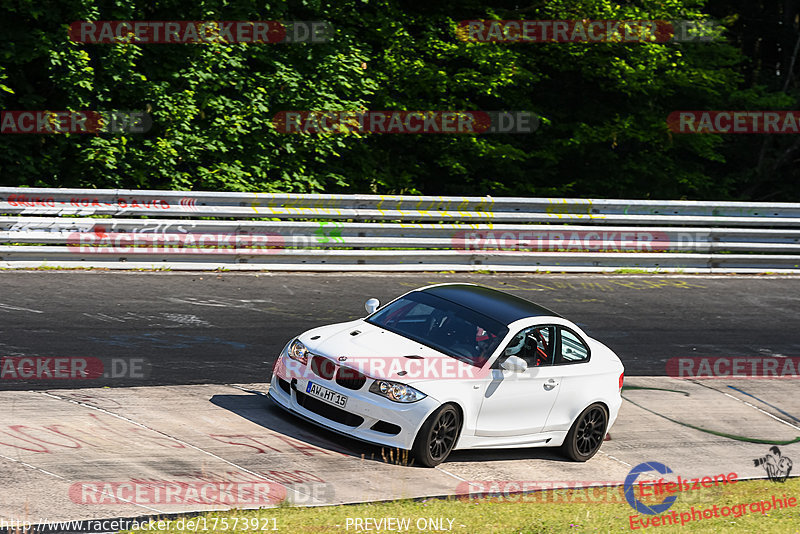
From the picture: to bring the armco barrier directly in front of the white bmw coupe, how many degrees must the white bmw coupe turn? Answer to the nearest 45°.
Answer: approximately 135° to its right
